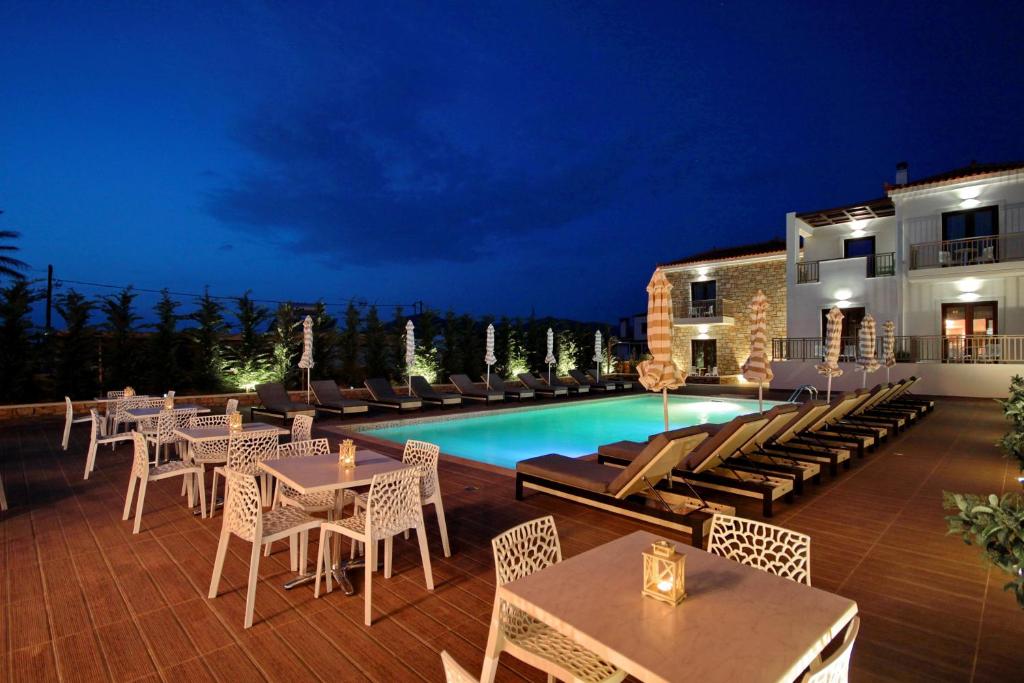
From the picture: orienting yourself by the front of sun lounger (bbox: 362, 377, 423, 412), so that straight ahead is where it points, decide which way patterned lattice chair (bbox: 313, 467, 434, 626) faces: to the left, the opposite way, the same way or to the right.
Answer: the opposite way

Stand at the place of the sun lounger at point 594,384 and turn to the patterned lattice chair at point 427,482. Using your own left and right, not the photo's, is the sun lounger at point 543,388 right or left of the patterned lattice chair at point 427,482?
right

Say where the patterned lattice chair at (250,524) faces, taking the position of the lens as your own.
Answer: facing away from the viewer and to the right of the viewer

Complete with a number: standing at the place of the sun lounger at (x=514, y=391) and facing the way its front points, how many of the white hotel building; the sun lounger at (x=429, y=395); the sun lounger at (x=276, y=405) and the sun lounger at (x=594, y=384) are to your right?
2

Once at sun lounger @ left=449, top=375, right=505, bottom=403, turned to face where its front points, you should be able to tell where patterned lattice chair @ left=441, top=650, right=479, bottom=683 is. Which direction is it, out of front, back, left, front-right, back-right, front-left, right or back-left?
front-right

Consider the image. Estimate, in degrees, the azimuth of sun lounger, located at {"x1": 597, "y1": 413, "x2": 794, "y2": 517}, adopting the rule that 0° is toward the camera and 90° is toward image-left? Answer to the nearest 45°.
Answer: approximately 135°

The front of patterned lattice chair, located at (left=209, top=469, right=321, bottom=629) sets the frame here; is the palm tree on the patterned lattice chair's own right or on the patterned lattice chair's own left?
on the patterned lattice chair's own left

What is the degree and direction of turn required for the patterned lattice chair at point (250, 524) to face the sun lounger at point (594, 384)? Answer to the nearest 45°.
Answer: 0° — it already faces it

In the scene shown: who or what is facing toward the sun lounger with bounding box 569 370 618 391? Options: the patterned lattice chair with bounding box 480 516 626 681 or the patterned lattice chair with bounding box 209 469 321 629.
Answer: the patterned lattice chair with bounding box 209 469 321 629

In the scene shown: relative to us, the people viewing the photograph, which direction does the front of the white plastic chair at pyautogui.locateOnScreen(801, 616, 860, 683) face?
facing away from the viewer and to the left of the viewer

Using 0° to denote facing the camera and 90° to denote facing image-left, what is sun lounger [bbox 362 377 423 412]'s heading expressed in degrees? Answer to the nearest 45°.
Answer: approximately 315°

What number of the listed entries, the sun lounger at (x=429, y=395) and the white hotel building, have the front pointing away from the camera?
0

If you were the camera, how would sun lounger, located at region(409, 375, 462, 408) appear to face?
facing the viewer and to the right of the viewer

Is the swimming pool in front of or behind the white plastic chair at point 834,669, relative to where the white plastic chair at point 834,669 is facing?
in front

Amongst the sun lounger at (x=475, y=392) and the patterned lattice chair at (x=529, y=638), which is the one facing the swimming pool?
the sun lounger

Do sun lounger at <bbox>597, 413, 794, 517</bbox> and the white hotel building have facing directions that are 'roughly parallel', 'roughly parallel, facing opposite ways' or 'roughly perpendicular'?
roughly perpendicular

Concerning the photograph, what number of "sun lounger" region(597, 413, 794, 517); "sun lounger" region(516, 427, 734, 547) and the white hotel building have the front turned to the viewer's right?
0

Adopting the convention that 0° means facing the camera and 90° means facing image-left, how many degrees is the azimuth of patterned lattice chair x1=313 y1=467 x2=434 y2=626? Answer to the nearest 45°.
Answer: approximately 135°
